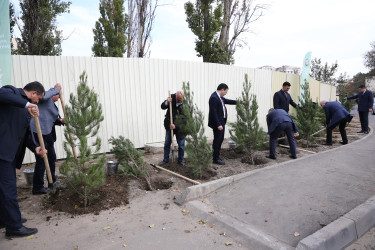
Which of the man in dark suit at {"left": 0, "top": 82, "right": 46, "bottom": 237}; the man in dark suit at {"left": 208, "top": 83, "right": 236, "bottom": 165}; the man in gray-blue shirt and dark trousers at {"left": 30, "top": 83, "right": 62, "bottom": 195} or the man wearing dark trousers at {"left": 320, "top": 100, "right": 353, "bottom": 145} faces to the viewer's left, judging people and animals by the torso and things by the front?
the man wearing dark trousers

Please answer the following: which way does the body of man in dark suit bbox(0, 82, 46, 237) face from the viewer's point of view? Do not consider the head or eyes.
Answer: to the viewer's right

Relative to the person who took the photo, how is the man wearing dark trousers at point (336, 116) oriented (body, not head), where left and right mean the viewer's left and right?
facing to the left of the viewer

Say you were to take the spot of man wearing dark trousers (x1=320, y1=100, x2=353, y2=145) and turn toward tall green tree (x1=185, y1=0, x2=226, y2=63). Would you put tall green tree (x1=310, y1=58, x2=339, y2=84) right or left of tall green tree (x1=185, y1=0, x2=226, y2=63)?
right

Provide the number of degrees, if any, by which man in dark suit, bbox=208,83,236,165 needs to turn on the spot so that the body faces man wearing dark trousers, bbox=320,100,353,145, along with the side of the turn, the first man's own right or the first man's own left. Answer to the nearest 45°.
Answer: approximately 45° to the first man's own left
